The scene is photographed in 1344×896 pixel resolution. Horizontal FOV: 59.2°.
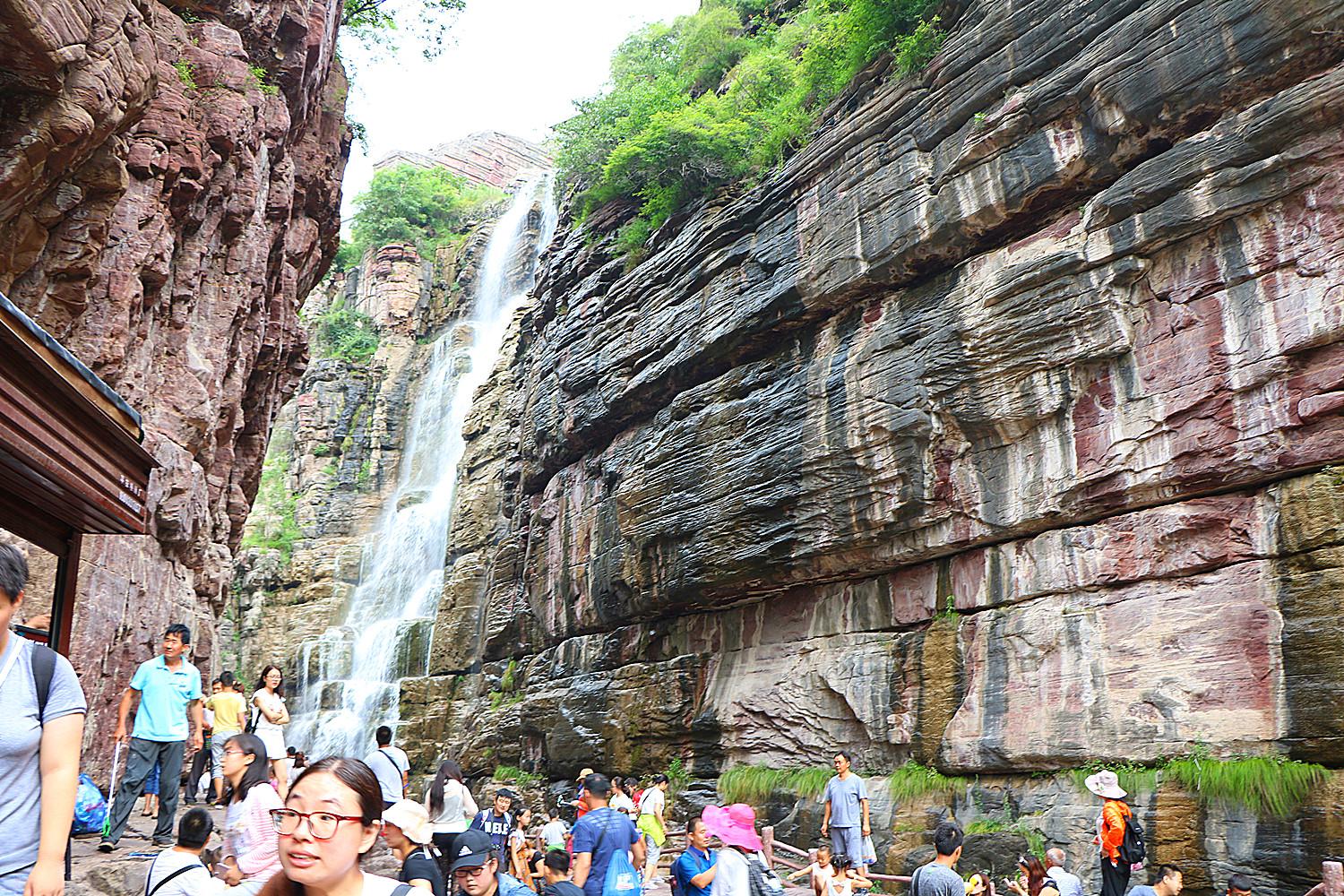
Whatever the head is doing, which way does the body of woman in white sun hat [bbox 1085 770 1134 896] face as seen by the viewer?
to the viewer's left

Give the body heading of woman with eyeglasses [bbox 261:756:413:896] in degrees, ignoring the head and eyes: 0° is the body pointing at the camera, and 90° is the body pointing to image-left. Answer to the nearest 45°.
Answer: approximately 45°

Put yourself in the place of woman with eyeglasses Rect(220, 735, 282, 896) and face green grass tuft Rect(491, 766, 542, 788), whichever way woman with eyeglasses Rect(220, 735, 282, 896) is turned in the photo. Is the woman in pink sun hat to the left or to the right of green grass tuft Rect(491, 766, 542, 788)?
right

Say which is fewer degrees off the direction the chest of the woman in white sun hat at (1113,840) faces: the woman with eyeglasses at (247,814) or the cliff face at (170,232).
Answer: the cliff face

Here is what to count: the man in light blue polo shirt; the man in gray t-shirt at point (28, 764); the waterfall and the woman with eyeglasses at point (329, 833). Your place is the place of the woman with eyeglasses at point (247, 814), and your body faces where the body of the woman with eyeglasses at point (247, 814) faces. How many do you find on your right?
2

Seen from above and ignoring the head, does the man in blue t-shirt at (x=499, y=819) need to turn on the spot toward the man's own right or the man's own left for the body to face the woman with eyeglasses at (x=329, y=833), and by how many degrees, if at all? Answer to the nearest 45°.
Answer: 0° — they already face them

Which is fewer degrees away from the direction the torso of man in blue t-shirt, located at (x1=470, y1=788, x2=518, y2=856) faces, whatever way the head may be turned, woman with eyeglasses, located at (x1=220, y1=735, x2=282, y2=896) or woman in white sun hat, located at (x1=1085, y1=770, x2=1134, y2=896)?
the woman with eyeglasses

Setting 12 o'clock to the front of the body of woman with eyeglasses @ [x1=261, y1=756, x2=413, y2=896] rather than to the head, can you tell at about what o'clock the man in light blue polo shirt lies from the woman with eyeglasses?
The man in light blue polo shirt is roughly at 4 o'clock from the woman with eyeglasses.
